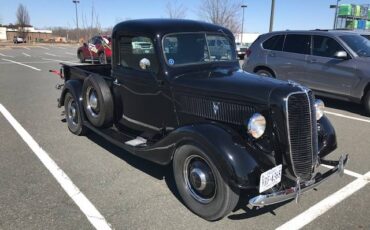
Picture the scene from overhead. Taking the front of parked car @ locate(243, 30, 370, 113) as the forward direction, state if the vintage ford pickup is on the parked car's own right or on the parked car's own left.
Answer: on the parked car's own right

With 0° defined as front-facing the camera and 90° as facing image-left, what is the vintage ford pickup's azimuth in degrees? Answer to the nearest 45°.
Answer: approximately 315°

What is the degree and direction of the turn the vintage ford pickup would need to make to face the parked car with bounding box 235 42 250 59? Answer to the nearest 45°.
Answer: approximately 135° to its left

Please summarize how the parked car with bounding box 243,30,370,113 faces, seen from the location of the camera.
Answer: facing the viewer and to the right of the viewer

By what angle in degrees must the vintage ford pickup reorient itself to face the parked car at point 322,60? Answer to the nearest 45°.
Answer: approximately 90° to its left

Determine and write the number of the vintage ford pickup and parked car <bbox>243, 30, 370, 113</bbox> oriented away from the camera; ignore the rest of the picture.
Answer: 0
